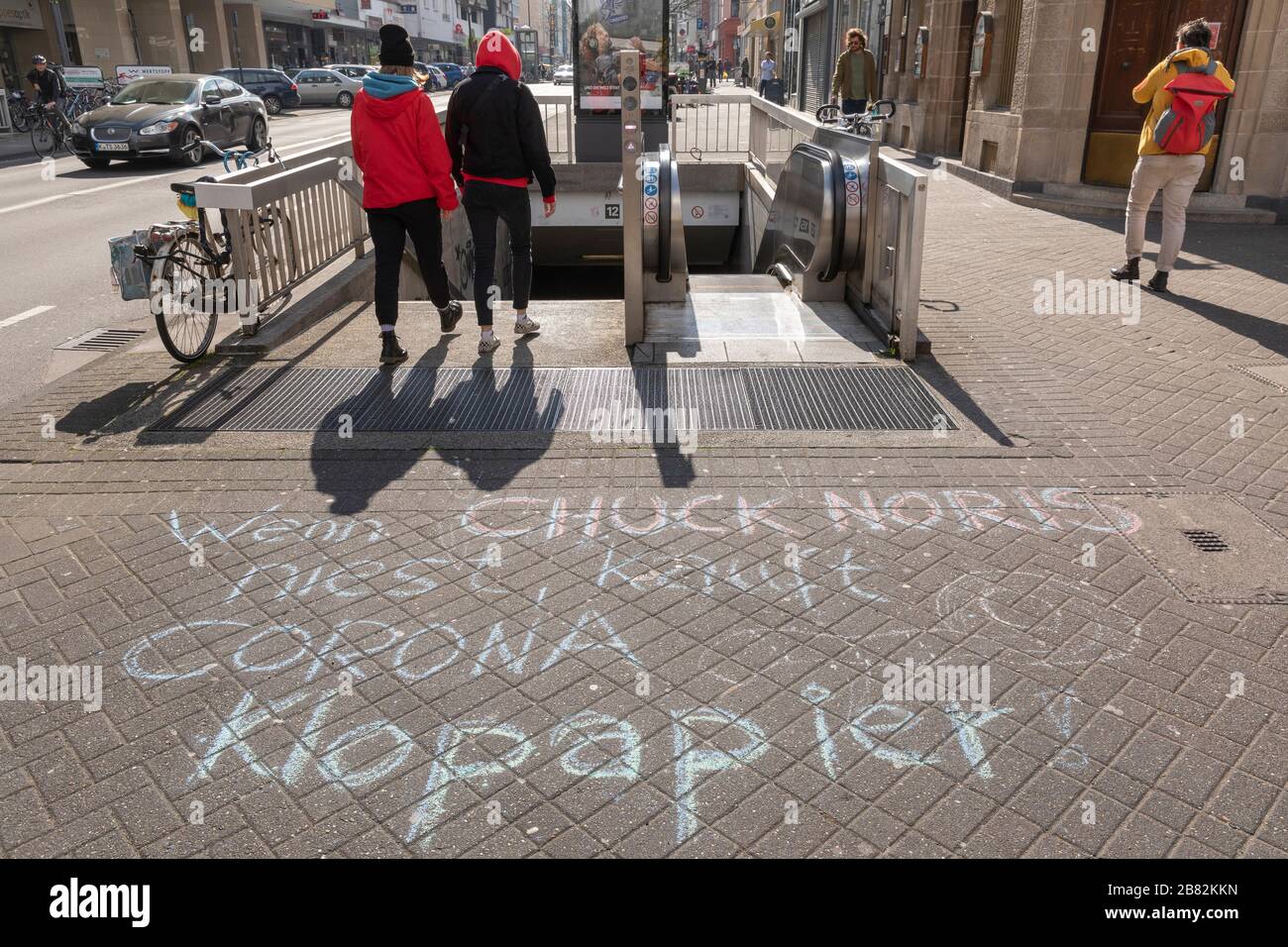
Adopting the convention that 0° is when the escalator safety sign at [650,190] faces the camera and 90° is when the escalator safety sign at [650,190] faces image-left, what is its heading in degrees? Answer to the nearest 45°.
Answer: approximately 0°

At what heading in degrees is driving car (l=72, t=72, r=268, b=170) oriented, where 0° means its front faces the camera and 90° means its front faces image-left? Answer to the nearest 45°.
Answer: approximately 45°

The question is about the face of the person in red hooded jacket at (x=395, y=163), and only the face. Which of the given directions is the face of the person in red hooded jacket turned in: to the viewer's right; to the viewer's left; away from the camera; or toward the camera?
away from the camera

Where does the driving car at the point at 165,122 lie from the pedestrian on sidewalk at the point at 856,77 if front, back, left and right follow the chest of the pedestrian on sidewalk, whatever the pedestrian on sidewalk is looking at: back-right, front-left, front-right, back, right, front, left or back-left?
right

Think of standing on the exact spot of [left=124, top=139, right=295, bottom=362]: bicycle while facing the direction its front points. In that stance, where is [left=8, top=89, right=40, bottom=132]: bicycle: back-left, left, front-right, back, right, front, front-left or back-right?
front-left

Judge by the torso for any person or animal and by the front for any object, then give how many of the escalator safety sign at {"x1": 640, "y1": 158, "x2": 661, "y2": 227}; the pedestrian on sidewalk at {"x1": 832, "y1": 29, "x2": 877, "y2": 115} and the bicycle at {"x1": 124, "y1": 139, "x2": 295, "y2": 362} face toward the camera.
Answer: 2

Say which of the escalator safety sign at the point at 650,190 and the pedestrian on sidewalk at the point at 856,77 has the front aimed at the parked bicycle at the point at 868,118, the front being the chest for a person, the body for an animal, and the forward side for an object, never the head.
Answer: the pedestrian on sidewalk

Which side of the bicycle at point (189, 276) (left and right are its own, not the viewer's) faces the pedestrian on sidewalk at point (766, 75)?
front

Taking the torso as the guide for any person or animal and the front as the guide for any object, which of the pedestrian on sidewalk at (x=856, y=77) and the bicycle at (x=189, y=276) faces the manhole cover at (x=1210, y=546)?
the pedestrian on sidewalk

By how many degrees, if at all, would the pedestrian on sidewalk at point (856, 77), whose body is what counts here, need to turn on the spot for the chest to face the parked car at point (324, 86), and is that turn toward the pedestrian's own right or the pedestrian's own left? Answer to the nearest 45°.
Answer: approximately 135° to the pedestrian's own right

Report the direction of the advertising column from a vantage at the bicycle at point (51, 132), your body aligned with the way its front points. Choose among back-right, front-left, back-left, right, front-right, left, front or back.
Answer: left

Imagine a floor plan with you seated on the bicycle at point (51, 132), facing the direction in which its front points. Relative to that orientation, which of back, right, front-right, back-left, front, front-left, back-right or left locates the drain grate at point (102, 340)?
front-left

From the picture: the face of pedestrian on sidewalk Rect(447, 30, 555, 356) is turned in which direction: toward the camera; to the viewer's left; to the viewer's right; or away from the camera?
away from the camera

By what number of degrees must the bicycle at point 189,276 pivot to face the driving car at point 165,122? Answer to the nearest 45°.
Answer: approximately 45° to its left

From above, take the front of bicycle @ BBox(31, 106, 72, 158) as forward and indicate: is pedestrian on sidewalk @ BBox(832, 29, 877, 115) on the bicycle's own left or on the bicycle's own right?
on the bicycle's own left

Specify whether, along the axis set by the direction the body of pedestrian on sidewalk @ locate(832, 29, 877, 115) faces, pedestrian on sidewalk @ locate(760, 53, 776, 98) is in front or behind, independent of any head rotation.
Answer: behind

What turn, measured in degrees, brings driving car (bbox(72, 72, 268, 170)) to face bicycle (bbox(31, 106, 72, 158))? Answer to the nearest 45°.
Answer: approximately 90° to its right
